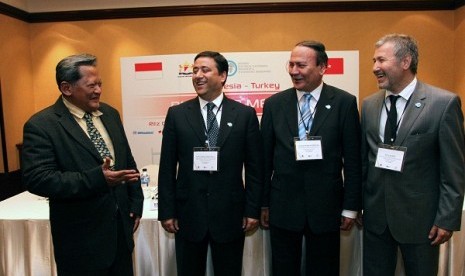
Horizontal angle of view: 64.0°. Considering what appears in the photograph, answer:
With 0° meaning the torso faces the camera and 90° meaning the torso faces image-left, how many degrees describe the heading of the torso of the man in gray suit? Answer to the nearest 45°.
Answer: approximately 45°

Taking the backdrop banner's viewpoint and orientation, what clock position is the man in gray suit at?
The man in gray suit is roughly at 11 o'clock from the backdrop banner.

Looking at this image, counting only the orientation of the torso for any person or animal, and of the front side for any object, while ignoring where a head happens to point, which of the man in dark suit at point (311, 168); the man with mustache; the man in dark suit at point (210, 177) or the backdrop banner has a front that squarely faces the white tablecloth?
the backdrop banner

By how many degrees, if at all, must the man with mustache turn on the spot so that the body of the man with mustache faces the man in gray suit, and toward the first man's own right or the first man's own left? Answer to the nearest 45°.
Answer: approximately 45° to the first man's own left

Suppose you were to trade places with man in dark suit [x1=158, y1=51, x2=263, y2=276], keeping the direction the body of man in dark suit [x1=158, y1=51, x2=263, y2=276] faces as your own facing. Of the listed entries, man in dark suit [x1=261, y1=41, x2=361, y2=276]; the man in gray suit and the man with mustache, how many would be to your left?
2

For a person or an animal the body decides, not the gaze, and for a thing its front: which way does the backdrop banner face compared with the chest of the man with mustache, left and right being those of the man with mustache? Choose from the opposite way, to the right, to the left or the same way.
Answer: to the right

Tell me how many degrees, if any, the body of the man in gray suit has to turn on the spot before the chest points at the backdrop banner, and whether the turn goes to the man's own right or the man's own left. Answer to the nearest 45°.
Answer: approximately 90° to the man's own right

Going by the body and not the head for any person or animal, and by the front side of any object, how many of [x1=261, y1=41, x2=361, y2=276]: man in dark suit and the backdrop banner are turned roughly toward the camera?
2
